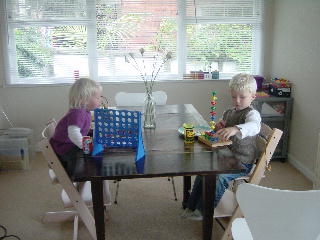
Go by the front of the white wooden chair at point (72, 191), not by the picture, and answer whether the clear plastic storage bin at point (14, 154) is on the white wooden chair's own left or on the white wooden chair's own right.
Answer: on the white wooden chair's own left

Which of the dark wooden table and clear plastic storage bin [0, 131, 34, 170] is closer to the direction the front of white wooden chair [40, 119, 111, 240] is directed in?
the dark wooden table

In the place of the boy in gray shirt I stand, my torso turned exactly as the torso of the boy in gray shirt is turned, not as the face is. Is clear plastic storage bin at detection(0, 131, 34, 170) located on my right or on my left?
on my right

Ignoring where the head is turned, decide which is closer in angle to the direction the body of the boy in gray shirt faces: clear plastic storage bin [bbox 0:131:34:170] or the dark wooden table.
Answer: the dark wooden table

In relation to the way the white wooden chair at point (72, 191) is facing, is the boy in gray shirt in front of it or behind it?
in front

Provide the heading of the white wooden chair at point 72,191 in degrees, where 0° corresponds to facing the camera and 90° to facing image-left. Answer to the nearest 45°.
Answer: approximately 270°

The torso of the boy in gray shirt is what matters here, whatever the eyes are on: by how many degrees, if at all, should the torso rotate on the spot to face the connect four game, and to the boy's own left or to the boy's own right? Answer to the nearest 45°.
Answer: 0° — they already face it

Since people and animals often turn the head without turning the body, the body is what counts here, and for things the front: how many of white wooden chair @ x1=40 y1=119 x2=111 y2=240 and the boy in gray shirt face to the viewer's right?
1

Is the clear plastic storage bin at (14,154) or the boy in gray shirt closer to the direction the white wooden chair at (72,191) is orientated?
the boy in gray shirt

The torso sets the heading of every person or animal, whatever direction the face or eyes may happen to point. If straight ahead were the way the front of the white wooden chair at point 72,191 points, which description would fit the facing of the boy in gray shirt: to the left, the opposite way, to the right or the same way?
the opposite way

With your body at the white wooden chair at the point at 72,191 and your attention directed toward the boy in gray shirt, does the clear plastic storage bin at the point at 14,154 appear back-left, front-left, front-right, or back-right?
back-left
